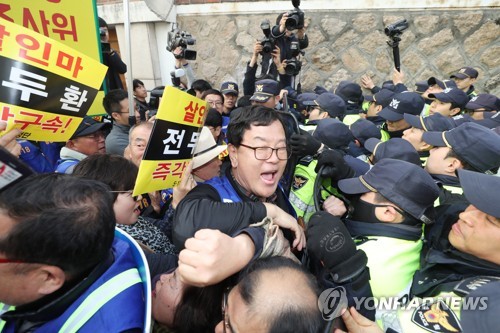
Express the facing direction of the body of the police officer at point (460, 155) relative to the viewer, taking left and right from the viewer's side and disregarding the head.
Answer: facing to the left of the viewer

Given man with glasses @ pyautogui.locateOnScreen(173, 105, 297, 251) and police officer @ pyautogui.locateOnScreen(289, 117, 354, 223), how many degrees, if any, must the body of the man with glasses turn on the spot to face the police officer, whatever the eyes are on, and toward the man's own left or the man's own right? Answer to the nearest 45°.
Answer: approximately 90° to the man's own left

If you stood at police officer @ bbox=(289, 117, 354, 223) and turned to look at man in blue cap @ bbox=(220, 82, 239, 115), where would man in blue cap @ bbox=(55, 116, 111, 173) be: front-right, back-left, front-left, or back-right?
front-left

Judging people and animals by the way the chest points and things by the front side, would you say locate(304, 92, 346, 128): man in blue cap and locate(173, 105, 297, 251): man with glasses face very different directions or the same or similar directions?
very different directions

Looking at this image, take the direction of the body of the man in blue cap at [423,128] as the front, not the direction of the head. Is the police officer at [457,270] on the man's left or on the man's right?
on the man's left

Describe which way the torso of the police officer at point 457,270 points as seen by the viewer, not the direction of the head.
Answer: to the viewer's left

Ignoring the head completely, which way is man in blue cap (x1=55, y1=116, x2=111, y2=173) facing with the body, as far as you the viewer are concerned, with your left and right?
facing to the right of the viewer

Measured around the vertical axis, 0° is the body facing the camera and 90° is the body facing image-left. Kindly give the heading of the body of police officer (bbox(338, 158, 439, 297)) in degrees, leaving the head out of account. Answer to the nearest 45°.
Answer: approximately 90°

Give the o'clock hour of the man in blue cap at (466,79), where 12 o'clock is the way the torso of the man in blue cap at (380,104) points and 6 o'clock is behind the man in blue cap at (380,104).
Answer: the man in blue cap at (466,79) is roughly at 4 o'clock from the man in blue cap at (380,104).

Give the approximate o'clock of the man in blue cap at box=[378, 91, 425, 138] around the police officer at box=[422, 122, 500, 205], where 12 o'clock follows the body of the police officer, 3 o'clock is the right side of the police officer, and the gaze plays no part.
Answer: The man in blue cap is roughly at 2 o'clock from the police officer.

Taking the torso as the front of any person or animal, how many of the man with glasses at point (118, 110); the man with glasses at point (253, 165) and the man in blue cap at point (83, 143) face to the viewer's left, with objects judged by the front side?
0

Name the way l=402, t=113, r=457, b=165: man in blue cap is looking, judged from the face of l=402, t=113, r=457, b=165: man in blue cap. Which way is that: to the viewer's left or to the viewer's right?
to the viewer's left

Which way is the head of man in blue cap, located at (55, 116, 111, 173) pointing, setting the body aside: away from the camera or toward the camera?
toward the camera

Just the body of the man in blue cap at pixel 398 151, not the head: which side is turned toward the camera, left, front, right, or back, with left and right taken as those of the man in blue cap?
left

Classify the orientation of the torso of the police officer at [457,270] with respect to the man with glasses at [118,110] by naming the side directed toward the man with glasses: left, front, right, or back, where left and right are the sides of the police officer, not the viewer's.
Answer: front

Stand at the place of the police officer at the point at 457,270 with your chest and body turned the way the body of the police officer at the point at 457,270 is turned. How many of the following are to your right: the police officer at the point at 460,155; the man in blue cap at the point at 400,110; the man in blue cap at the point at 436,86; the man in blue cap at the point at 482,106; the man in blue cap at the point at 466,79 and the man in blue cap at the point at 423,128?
6
